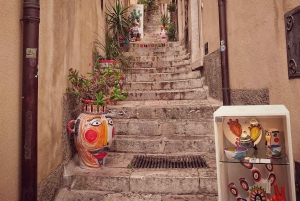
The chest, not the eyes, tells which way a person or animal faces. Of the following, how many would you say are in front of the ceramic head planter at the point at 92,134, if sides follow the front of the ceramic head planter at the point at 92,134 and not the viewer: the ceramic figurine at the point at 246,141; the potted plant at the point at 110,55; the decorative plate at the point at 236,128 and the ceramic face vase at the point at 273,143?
3

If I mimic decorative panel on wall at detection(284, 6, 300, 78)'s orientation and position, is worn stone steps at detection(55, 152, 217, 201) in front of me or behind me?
in front

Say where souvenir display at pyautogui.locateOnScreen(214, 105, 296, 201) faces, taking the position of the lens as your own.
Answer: facing the viewer

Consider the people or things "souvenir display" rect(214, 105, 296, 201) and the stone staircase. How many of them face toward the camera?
2

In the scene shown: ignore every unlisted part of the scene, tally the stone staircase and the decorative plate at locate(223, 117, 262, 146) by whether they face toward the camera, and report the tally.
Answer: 2

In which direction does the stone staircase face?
toward the camera

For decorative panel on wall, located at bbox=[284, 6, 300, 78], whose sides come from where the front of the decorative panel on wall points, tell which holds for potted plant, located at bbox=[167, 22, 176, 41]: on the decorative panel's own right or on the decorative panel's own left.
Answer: on the decorative panel's own right

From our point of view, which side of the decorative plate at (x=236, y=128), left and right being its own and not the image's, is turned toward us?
front

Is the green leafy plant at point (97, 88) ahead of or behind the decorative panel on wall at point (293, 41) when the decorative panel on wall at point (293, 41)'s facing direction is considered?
ahead

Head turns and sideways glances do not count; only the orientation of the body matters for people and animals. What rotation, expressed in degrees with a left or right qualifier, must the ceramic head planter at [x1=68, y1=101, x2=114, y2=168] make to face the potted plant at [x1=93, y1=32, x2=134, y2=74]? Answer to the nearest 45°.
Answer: approximately 135° to its left

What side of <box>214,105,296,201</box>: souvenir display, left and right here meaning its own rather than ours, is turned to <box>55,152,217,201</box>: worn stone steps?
right
